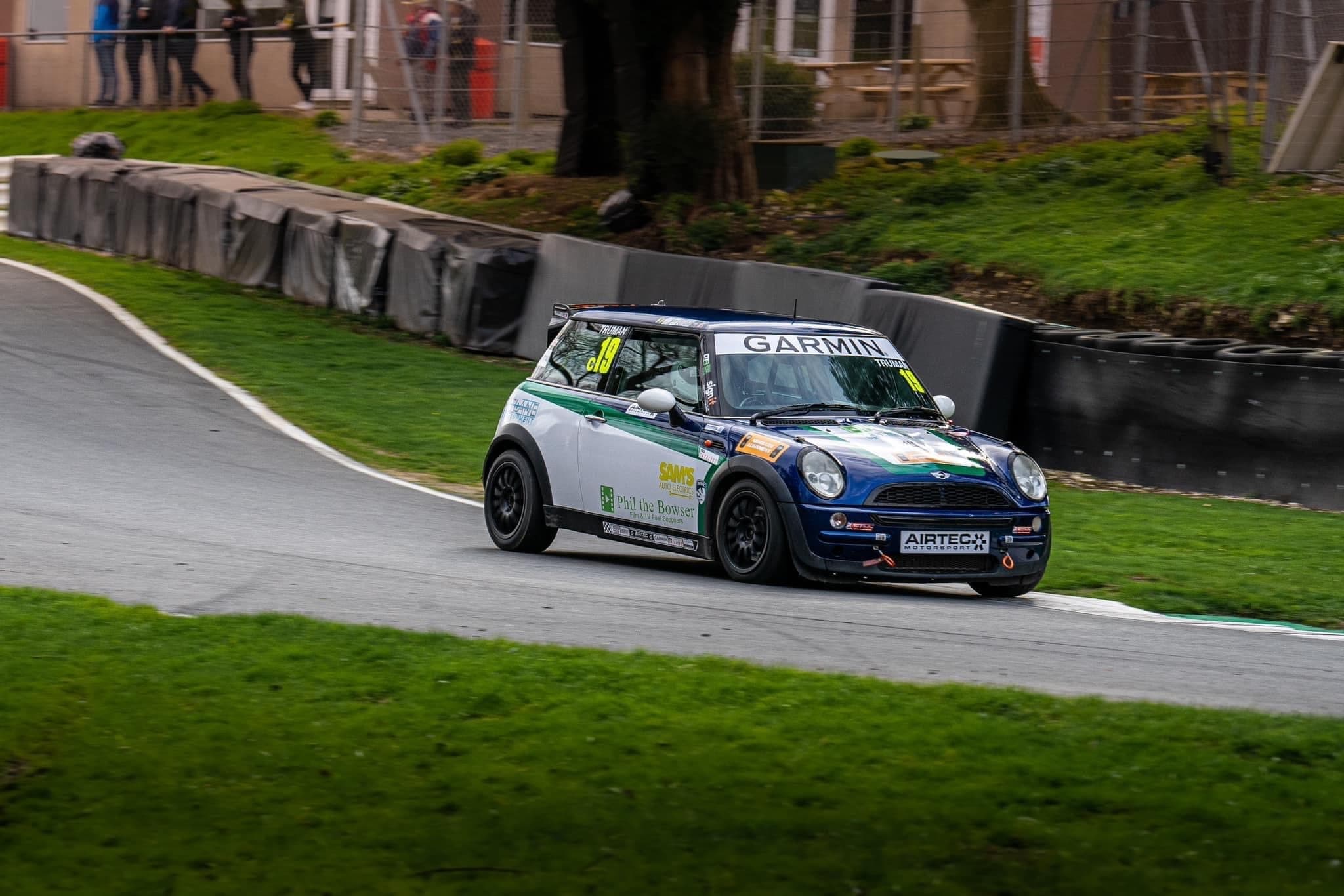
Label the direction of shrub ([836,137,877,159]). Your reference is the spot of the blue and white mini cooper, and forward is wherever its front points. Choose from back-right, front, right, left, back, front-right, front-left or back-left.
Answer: back-left

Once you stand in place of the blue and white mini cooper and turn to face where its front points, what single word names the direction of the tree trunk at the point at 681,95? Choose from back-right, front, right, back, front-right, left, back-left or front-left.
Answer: back-left

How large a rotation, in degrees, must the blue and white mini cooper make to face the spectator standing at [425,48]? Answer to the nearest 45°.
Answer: approximately 135° to its left

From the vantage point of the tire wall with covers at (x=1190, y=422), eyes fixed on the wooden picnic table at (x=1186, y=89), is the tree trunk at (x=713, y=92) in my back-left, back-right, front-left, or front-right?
front-left

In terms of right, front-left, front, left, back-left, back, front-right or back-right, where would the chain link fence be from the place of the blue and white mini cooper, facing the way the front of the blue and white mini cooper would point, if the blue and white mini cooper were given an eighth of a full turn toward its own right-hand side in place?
back

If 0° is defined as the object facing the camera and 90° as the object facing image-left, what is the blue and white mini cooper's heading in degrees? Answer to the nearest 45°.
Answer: approximately 315°

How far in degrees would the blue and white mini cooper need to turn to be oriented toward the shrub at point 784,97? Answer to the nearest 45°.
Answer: approximately 135° to its left

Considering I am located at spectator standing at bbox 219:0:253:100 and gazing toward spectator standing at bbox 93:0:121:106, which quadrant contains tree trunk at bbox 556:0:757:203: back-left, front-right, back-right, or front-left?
back-left

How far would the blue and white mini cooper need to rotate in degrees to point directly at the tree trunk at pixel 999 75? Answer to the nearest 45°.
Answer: approximately 135° to its left

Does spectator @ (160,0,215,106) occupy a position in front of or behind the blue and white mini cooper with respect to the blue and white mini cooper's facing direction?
behind

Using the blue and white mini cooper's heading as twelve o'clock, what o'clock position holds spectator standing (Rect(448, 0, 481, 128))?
The spectator standing is roughly at 7 o'clock from the blue and white mini cooper.

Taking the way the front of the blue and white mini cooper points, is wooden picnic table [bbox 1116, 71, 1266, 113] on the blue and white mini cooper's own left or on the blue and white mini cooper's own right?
on the blue and white mini cooper's own left

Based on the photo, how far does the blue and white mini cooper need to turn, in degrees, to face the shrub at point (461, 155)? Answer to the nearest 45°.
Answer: approximately 135° to its left

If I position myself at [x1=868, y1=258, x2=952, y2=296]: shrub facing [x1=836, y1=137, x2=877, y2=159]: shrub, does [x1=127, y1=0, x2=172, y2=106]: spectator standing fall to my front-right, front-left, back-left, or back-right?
front-left

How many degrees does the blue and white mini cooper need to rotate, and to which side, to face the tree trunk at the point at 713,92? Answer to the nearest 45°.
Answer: approximately 135° to its left

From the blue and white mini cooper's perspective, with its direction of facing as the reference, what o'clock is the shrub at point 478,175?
The shrub is roughly at 7 o'clock from the blue and white mini cooper.

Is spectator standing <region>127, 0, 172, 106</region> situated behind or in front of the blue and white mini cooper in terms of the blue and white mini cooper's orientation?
behind

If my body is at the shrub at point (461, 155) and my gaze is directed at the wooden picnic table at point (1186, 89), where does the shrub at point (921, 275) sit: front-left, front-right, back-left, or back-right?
front-right
